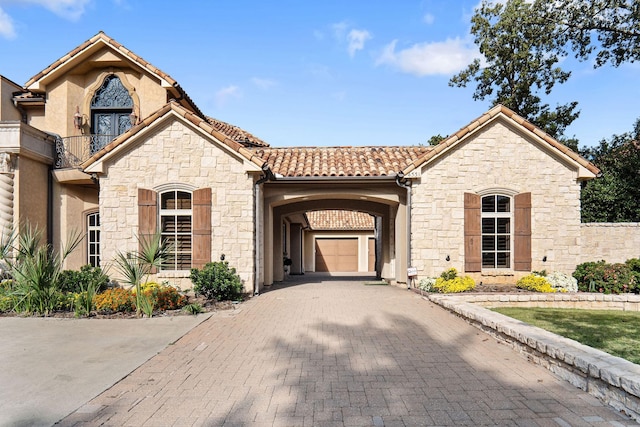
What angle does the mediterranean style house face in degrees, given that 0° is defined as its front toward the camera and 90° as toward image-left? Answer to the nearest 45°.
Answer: approximately 0°

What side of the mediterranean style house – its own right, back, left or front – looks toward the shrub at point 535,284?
left

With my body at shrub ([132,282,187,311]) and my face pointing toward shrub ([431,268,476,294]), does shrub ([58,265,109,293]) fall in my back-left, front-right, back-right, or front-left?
back-left

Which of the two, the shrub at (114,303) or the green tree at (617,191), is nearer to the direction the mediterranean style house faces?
the shrub

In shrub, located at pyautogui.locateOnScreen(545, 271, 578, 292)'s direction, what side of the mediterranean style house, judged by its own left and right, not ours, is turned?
left

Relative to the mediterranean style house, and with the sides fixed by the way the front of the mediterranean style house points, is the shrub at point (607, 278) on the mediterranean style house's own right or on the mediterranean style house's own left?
on the mediterranean style house's own left

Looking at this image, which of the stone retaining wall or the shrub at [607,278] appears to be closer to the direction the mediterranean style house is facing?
the stone retaining wall

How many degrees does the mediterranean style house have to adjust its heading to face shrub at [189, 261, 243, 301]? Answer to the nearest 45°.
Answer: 0° — it already faces it
